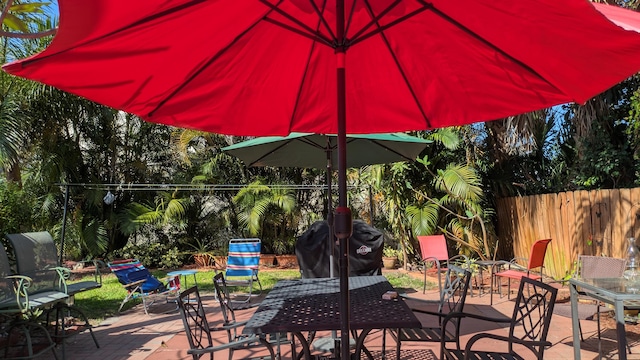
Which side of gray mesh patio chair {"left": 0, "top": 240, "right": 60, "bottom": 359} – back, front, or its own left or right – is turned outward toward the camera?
right

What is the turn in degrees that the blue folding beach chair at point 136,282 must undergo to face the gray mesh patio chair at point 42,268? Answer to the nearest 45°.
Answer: approximately 90° to its right

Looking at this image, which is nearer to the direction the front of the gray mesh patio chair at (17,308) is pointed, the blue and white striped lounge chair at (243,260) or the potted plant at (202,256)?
the blue and white striped lounge chair

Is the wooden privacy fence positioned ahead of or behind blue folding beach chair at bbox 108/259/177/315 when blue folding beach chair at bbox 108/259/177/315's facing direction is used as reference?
ahead

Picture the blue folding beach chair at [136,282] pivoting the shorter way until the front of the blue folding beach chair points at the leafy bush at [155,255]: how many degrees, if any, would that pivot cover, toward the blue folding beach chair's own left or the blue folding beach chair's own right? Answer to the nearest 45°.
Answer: approximately 135° to the blue folding beach chair's own left

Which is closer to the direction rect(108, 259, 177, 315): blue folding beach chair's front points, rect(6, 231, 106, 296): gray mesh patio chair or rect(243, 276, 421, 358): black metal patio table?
the black metal patio table

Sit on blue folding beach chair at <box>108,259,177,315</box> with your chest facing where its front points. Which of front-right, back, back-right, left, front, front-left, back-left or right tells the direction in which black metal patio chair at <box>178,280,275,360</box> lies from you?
front-right

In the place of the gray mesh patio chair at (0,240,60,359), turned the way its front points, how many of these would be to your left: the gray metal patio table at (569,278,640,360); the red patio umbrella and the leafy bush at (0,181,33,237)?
1

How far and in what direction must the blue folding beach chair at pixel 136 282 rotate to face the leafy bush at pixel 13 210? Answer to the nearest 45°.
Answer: approximately 135° to its right

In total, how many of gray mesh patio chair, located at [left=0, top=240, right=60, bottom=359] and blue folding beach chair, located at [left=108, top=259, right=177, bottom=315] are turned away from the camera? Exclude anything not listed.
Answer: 0

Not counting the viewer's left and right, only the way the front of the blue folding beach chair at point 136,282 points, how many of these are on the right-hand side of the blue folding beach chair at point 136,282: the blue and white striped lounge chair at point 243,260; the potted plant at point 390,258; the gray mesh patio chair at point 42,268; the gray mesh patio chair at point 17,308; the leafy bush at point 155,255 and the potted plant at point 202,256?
2

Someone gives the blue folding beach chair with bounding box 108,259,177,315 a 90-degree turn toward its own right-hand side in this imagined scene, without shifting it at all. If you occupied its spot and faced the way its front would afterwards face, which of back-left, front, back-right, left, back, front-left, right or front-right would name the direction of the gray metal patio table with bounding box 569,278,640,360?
left

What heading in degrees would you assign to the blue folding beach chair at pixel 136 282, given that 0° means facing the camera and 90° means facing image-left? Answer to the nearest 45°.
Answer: approximately 315°

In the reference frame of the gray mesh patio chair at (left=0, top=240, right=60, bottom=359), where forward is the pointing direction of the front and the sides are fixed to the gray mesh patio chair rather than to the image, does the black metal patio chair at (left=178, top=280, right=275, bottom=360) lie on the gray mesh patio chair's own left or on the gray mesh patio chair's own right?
on the gray mesh patio chair's own right

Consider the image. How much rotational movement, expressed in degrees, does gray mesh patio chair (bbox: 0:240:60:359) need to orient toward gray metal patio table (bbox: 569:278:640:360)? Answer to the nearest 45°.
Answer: approximately 45° to its right
